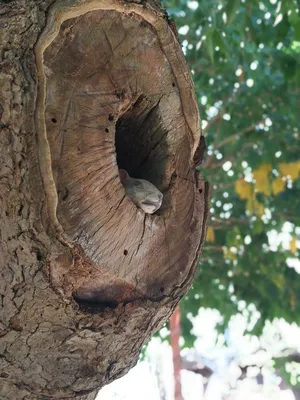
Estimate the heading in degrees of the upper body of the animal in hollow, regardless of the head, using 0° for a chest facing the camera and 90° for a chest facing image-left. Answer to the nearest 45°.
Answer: approximately 315°
